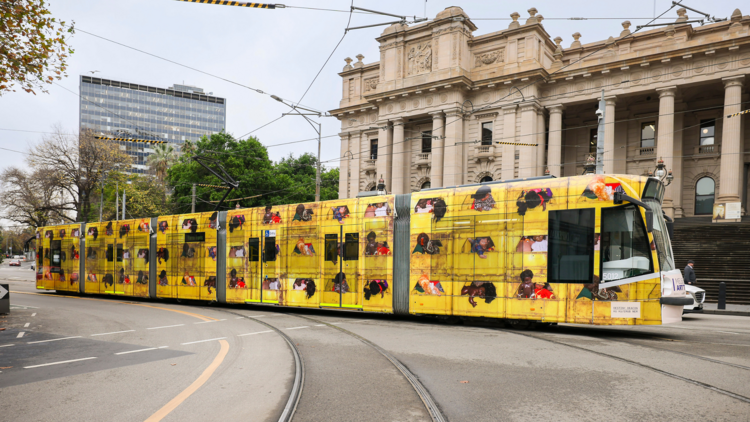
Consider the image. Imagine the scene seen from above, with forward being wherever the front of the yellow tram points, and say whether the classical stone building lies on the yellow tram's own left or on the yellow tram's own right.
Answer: on the yellow tram's own left

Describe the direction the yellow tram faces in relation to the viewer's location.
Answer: facing the viewer and to the right of the viewer
